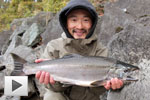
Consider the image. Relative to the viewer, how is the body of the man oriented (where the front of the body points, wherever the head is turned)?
toward the camera

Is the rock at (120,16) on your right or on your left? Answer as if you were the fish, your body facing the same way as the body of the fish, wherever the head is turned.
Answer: on your left

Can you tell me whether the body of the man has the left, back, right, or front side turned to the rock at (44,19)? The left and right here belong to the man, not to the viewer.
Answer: back

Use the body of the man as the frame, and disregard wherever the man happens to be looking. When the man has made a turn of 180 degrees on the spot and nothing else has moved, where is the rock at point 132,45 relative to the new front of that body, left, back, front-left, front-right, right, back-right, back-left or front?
right

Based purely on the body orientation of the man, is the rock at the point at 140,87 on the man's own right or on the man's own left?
on the man's own left

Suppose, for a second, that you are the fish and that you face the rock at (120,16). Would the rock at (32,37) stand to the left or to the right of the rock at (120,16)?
left

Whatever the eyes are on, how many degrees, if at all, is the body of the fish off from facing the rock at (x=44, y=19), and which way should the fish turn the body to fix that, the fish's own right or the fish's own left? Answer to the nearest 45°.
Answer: approximately 90° to the fish's own left

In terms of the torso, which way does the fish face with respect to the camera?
to the viewer's right
